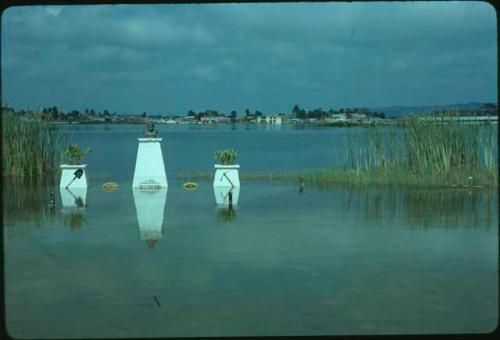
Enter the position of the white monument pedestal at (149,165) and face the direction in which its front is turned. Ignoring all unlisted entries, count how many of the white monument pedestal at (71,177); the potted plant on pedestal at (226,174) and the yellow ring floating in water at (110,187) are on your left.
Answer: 1

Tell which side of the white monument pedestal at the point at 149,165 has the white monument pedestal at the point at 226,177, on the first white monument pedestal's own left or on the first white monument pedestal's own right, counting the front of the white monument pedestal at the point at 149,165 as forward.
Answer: on the first white monument pedestal's own left

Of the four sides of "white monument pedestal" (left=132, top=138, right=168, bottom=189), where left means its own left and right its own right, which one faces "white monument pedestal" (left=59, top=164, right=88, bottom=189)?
right

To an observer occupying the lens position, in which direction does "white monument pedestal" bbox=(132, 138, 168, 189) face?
facing the viewer

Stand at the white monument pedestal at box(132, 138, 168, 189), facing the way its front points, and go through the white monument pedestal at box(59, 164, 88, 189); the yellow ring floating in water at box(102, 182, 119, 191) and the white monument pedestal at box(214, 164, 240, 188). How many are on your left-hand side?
1

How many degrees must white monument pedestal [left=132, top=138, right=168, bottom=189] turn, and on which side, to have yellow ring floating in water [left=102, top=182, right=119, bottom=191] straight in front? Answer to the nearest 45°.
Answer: approximately 135° to its right

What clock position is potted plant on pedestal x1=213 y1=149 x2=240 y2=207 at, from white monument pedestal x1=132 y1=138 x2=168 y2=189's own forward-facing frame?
The potted plant on pedestal is roughly at 9 o'clock from the white monument pedestal.

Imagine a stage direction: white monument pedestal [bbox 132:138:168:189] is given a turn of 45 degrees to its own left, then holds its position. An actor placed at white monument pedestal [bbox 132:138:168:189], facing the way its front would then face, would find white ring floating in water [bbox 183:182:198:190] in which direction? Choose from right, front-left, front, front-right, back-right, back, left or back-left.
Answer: left
